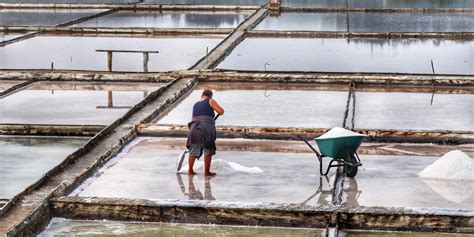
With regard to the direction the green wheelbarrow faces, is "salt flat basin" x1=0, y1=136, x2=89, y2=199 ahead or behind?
behind

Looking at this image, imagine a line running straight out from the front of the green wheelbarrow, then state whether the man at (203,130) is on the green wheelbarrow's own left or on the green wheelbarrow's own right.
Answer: on the green wheelbarrow's own right

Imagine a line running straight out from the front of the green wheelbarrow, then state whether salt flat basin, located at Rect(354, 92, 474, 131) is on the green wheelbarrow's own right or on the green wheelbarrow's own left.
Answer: on the green wheelbarrow's own left

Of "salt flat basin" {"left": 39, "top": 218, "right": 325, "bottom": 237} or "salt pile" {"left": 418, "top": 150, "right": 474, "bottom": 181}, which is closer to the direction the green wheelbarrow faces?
the salt pile

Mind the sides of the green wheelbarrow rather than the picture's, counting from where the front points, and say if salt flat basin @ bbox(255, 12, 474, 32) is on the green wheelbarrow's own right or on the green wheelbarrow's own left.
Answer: on the green wheelbarrow's own left

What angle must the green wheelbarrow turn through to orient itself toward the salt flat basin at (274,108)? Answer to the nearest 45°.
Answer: approximately 135° to its left

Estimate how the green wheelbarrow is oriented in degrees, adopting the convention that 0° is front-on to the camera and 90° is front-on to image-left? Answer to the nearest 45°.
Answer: approximately 315°

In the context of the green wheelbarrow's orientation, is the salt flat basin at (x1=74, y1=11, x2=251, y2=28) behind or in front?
behind

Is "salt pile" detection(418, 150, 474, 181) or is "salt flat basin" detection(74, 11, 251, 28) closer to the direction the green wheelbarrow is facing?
the salt pile

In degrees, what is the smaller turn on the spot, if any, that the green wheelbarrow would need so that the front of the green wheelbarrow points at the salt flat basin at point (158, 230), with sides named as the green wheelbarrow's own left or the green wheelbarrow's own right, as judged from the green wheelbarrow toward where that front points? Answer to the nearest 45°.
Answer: approximately 90° to the green wheelbarrow's own right
